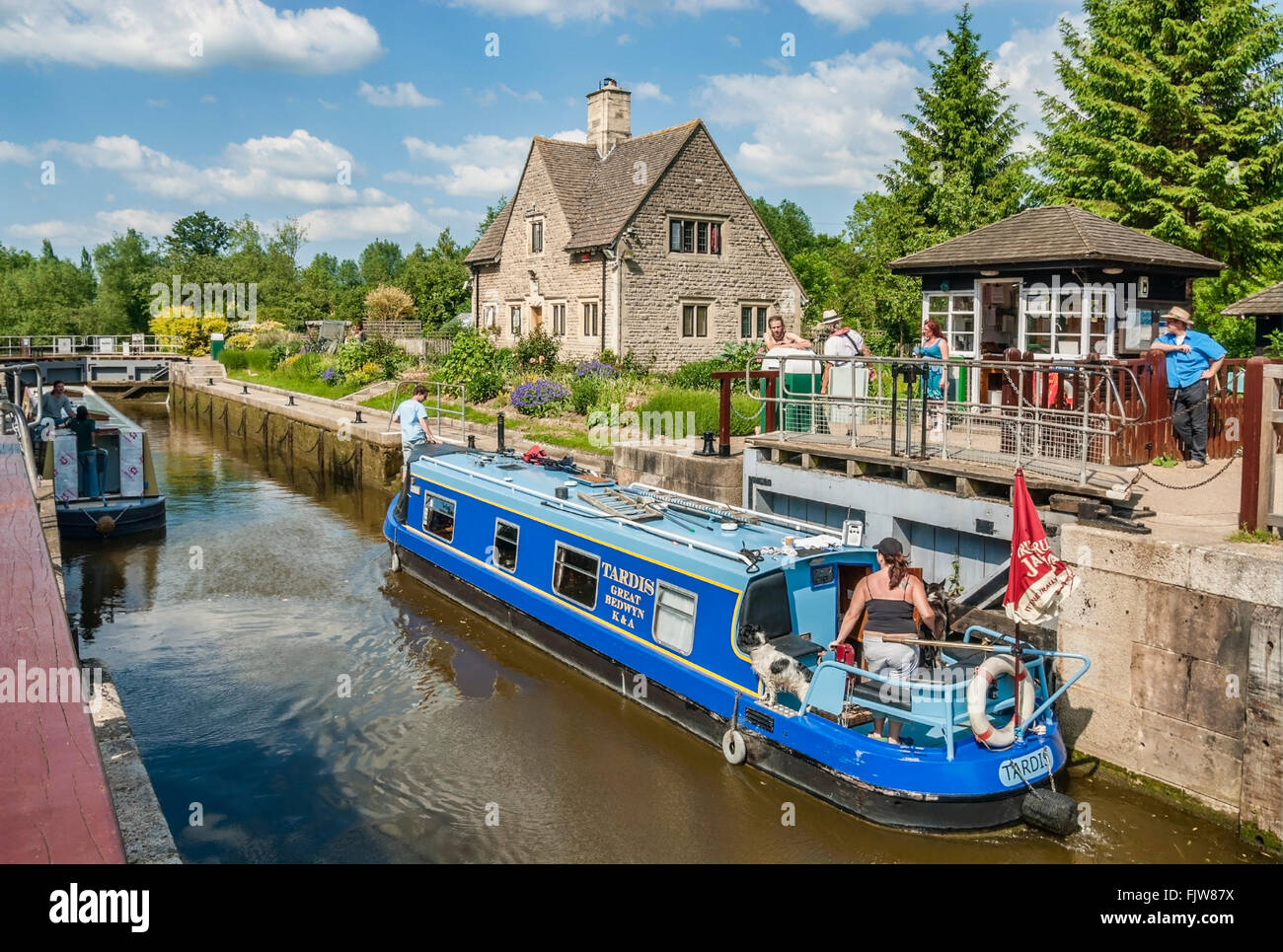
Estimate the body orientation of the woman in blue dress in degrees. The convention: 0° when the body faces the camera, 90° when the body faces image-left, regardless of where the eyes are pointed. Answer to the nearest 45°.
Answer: approximately 45°

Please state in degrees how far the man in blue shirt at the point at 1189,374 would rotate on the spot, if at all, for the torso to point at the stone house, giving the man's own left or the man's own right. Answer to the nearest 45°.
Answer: approximately 90° to the man's own right

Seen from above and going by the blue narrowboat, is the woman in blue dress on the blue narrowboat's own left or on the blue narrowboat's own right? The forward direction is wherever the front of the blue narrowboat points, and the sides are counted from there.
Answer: on the blue narrowboat's own right

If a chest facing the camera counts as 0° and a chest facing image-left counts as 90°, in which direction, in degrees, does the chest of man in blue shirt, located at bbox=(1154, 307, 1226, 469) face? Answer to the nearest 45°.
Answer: approximately 45°

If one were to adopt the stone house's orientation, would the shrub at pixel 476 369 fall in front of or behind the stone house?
in front

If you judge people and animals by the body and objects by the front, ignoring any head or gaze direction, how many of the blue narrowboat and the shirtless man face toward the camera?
1

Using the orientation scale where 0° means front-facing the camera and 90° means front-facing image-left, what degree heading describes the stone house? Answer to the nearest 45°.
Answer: approximately 45°

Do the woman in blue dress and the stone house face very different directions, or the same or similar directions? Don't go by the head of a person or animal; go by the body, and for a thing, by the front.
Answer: same or similar directions

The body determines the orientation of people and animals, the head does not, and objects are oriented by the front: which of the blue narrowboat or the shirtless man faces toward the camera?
the shirtless man

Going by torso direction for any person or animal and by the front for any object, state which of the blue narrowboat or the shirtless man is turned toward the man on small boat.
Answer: the blue narrowboat

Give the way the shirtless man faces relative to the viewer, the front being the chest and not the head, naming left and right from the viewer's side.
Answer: facing the viewer

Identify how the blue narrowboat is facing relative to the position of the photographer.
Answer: facing away from the viewer and to the left of the viewer

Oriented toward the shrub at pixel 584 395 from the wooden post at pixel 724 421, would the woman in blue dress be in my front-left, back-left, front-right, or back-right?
back-right

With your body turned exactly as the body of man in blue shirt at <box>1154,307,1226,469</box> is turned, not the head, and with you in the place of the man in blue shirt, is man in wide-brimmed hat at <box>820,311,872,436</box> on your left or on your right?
on your right
